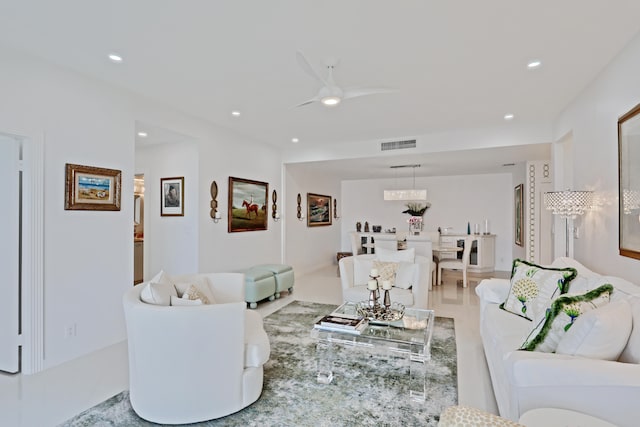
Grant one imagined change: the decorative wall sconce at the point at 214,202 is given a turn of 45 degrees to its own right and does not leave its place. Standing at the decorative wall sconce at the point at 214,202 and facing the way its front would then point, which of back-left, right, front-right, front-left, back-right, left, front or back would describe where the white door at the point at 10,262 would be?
front-right

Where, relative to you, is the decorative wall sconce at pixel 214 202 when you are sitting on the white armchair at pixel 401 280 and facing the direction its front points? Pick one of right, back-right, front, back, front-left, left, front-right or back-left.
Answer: right

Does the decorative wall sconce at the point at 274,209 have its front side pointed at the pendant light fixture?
no

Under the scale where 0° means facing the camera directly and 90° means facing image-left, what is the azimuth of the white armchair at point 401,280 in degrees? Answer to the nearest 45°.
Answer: approximately 0°

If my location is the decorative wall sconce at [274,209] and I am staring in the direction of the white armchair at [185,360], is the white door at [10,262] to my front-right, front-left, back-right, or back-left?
front-right

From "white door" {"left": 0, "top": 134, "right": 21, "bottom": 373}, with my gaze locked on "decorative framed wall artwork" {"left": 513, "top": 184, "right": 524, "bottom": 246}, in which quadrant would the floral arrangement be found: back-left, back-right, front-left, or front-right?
front-left

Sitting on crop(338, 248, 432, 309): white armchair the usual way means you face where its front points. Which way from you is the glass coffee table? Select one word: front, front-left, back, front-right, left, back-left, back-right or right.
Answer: front

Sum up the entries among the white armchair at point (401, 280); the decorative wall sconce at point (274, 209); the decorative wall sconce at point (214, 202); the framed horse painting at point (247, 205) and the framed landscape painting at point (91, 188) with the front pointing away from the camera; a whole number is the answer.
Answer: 0

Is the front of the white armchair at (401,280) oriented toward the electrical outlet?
no

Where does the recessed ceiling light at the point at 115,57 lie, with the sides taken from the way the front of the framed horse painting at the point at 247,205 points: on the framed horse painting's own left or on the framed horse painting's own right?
on the framed horse painting's own right

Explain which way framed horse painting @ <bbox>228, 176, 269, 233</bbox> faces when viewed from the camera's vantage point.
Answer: facing the viewer and to the right of the viewer

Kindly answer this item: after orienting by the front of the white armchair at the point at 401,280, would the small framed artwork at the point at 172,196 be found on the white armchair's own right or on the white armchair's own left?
on the white armchair's own right

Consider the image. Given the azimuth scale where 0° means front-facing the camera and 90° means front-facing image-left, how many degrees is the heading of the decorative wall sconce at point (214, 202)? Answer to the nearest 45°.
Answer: approximately 315°

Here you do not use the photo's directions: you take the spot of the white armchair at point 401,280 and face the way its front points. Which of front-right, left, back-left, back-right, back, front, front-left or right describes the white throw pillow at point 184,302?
front-right

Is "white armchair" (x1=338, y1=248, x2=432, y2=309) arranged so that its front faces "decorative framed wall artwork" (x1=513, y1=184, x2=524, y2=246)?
no
